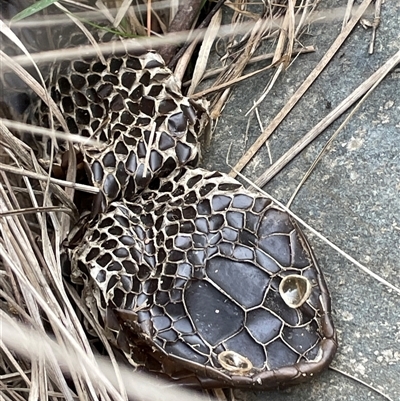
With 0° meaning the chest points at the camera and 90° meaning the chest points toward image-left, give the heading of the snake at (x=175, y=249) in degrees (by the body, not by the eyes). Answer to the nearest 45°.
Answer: approximately 315°
